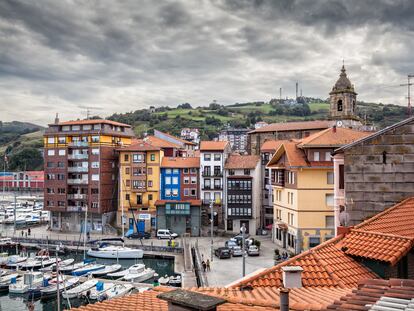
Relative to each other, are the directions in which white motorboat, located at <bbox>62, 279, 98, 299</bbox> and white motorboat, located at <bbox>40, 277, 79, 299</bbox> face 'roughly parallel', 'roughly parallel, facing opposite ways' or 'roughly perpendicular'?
roughly parallel

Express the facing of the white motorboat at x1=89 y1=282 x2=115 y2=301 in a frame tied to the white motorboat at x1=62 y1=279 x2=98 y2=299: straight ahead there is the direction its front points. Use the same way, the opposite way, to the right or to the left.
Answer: the same way

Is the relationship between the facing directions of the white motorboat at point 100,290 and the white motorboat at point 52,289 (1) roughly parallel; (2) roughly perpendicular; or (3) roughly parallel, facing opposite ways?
roughly parallel

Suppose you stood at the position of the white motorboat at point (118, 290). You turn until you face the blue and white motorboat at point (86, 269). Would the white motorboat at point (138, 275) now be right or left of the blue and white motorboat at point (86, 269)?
right

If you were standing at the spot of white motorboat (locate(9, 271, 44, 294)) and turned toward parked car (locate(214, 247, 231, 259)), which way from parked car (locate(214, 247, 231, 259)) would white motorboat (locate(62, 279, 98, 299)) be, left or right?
right
